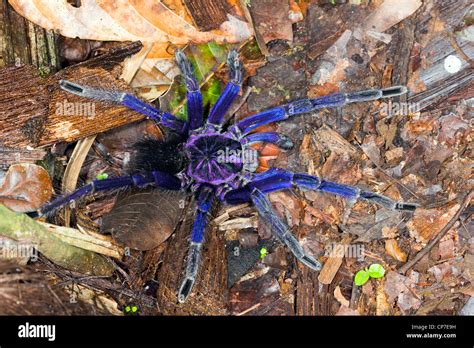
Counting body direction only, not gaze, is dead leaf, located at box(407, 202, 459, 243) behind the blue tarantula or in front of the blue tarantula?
in front

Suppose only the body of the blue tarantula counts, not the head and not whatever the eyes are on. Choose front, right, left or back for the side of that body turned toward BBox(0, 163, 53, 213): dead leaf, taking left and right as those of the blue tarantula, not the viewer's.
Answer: back

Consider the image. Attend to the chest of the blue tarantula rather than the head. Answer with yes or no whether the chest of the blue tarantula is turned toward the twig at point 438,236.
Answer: yes

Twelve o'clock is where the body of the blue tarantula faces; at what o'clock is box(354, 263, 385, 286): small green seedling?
The small green seedling is roughly at 12 o'clock from the blue tarantula.

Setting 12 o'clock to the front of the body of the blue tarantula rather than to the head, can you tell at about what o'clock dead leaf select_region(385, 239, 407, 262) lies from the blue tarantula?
The dead leaf is roughly at 12 o'clock from the blue tarantula.

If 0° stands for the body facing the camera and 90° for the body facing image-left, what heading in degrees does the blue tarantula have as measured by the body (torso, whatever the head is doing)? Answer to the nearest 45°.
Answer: approximately 270°

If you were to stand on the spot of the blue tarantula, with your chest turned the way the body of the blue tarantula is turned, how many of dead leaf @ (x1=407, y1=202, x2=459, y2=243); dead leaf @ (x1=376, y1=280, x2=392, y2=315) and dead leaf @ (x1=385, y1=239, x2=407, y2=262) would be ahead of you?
3

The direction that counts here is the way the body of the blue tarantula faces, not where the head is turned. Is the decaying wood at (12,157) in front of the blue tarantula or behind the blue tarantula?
behind

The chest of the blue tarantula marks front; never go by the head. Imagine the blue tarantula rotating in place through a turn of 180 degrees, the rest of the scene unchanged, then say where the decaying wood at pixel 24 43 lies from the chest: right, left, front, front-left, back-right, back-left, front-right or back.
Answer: front

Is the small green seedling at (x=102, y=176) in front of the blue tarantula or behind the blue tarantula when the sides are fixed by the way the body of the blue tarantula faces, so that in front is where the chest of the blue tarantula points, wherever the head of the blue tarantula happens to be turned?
behind
